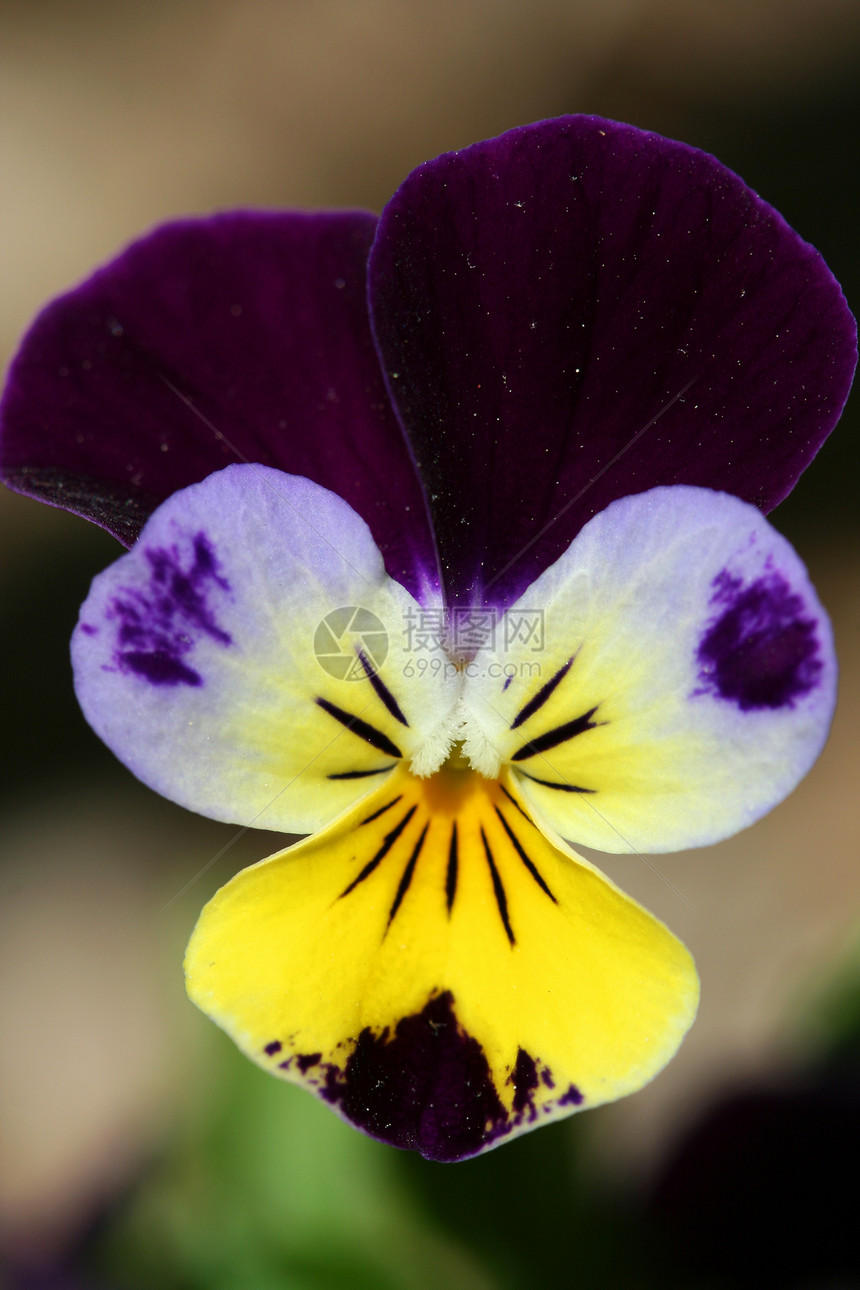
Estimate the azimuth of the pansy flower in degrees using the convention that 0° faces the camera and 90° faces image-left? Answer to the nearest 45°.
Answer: approximately 0°
